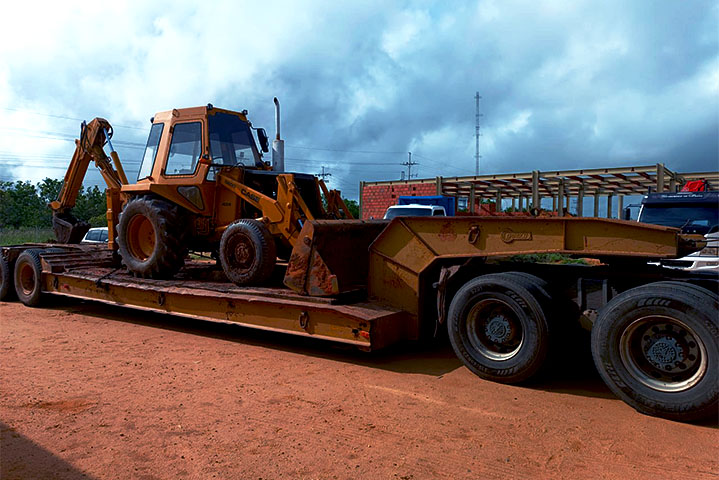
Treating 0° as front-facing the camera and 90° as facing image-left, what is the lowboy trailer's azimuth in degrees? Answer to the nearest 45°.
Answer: approximately 315°

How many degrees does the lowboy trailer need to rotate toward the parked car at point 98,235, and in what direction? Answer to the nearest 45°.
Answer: approximately 180°

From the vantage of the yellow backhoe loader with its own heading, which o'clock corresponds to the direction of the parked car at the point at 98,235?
The parked car is roughly at 7 o'clock from the yellow backhoe loader.

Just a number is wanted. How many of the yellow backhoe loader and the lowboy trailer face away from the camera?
0

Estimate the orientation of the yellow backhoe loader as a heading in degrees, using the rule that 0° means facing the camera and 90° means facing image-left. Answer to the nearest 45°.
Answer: approximately 315°
